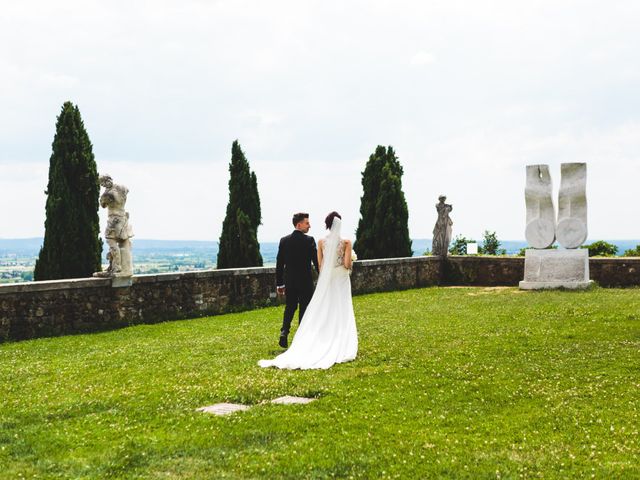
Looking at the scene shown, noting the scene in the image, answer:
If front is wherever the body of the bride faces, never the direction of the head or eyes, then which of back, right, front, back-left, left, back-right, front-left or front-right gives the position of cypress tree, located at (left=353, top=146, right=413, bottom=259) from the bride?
front

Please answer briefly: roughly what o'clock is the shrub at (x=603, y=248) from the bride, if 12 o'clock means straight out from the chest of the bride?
The shrub is roughly at 1 o'clock from the bride.

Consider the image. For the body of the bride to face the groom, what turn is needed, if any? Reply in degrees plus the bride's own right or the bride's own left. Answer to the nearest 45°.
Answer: approximately 45° to the bride's own left

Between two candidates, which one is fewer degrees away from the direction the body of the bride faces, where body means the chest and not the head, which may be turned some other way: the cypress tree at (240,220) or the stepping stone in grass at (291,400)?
the cypress tree

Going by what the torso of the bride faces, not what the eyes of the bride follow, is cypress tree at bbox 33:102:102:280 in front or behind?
in front

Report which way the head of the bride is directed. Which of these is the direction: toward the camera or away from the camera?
away from the camera

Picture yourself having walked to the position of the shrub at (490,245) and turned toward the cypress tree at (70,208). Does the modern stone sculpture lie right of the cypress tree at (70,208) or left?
left

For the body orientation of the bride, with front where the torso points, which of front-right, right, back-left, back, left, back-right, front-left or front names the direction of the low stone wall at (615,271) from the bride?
front-right

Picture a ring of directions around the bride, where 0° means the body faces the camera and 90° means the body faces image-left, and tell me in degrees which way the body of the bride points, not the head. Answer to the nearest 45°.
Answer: approximately 180°

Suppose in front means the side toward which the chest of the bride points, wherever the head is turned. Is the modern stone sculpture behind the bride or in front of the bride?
in front

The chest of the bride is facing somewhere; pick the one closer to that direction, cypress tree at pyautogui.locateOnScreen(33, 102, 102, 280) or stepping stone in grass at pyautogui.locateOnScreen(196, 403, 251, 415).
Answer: the cypress tree

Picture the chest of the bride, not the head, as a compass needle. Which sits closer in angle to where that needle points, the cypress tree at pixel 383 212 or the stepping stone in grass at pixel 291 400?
the cypress tree

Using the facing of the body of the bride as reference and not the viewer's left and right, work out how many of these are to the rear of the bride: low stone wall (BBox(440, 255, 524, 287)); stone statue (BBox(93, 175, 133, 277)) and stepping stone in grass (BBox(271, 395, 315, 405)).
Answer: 1

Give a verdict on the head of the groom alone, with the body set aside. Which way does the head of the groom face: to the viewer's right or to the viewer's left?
to the viewer's right

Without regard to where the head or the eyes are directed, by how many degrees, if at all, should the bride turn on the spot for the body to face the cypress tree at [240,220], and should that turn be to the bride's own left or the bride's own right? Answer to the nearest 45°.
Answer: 0° — they already face it

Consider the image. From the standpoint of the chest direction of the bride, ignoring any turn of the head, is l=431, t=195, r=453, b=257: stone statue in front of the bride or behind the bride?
in front
